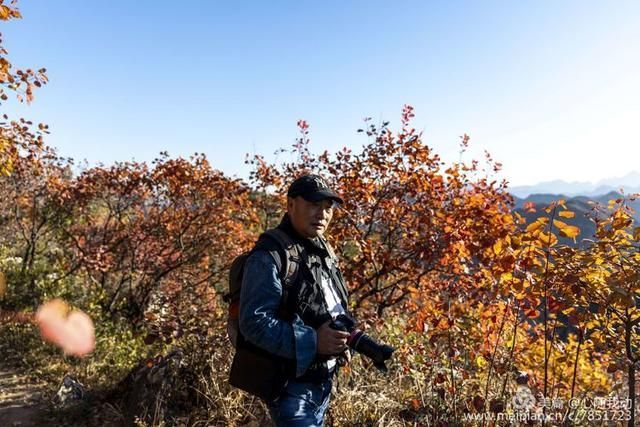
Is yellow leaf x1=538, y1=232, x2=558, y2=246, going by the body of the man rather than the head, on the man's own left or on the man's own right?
on the man's own left

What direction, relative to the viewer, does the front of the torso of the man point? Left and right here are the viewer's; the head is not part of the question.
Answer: facing the viewer and to the right of the viewer

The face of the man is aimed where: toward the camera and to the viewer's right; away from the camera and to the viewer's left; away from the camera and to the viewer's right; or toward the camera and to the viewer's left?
toward the camera and to the viewer's right
